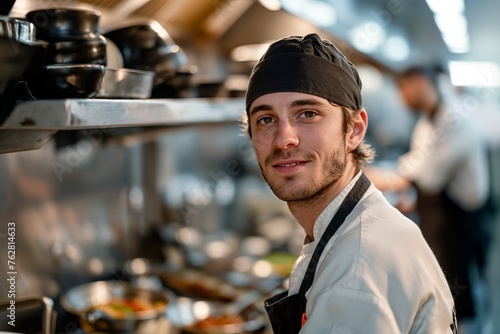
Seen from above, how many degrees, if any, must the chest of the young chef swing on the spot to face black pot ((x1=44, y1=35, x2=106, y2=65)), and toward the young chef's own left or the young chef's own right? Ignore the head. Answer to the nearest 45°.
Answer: approximately 45° to the young chef's own right

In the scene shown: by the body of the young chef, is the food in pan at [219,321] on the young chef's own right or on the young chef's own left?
on the young chef's own right

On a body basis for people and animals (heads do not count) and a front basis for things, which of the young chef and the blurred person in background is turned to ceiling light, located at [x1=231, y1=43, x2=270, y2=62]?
the blurred person in background

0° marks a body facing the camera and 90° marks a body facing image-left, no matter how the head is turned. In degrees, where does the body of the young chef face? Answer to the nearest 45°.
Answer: approximately 45°

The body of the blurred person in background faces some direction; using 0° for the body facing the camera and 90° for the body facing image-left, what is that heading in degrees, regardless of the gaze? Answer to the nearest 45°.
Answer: approximately 90°

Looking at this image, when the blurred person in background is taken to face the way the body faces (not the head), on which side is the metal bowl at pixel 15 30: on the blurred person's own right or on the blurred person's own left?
on the blurred person's own left

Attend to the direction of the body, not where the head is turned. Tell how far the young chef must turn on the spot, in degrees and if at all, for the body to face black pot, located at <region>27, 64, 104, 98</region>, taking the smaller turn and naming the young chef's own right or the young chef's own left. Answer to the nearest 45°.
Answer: approximately 45° to the young chef's own right

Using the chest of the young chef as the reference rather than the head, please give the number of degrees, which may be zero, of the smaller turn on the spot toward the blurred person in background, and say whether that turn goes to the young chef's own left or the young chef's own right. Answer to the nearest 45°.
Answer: approximately 135° to the young chef's own right

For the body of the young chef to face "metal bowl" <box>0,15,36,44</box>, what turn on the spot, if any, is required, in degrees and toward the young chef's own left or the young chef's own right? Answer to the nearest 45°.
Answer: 0° — they already face it
